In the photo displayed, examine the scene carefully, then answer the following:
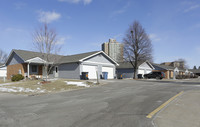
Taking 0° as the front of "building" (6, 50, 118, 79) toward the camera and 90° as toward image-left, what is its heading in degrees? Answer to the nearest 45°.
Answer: approximately 315°

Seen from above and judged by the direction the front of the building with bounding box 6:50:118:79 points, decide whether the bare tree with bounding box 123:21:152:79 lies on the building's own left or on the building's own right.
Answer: on the building's own left
